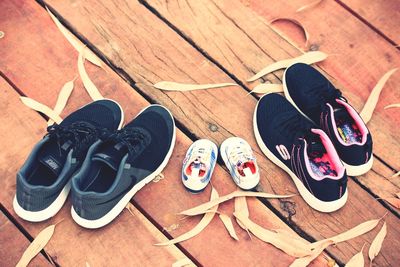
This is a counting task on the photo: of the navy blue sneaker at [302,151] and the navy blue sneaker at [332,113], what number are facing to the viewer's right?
0

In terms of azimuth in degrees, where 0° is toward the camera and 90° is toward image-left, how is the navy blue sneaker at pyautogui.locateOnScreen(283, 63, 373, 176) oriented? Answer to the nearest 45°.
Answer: approximately 135°

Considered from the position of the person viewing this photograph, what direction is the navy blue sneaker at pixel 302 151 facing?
facing away from the viewer and to the left of the viewer

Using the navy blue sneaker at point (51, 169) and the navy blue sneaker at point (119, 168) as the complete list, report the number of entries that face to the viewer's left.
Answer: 0

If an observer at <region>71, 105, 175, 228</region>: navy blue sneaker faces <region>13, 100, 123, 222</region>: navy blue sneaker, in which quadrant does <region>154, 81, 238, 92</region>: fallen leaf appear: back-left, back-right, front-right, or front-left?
back-right
